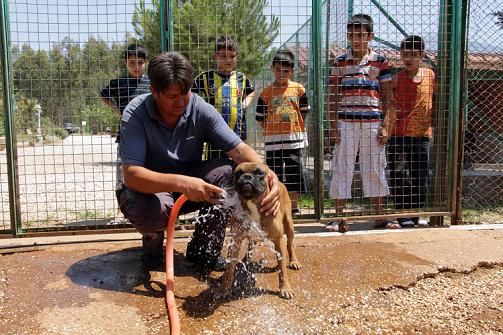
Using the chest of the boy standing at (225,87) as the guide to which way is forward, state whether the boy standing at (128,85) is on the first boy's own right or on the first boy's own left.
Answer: on the first boy's own right

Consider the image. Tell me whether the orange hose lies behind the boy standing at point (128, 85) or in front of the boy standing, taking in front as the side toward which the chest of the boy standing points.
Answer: in front

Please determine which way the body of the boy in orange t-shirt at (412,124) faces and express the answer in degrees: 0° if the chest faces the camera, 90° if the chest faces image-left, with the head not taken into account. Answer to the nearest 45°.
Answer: approximately 0°

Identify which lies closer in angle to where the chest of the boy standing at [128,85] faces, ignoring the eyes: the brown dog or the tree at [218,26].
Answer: the brown dog

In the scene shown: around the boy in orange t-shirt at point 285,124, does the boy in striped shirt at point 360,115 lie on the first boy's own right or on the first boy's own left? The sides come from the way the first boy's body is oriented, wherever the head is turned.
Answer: on the first boy's own left

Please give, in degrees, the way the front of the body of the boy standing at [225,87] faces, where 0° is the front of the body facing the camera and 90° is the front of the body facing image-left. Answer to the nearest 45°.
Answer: approximately 0°

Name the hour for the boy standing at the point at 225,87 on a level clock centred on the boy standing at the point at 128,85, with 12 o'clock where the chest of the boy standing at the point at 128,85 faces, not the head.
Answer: the boy standing at the point at 225,87 is roughly at 10 o'clock from the boy standing at the point at 128,85.

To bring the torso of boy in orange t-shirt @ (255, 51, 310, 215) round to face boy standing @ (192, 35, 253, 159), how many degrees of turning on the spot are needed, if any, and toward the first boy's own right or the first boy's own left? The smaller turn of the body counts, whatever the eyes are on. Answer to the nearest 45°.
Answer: approximately 45° to the first boy's own right

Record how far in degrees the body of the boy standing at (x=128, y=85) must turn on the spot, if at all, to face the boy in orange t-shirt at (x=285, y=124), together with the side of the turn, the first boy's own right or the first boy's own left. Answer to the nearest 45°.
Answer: approximately 90° to the first boy's own left
